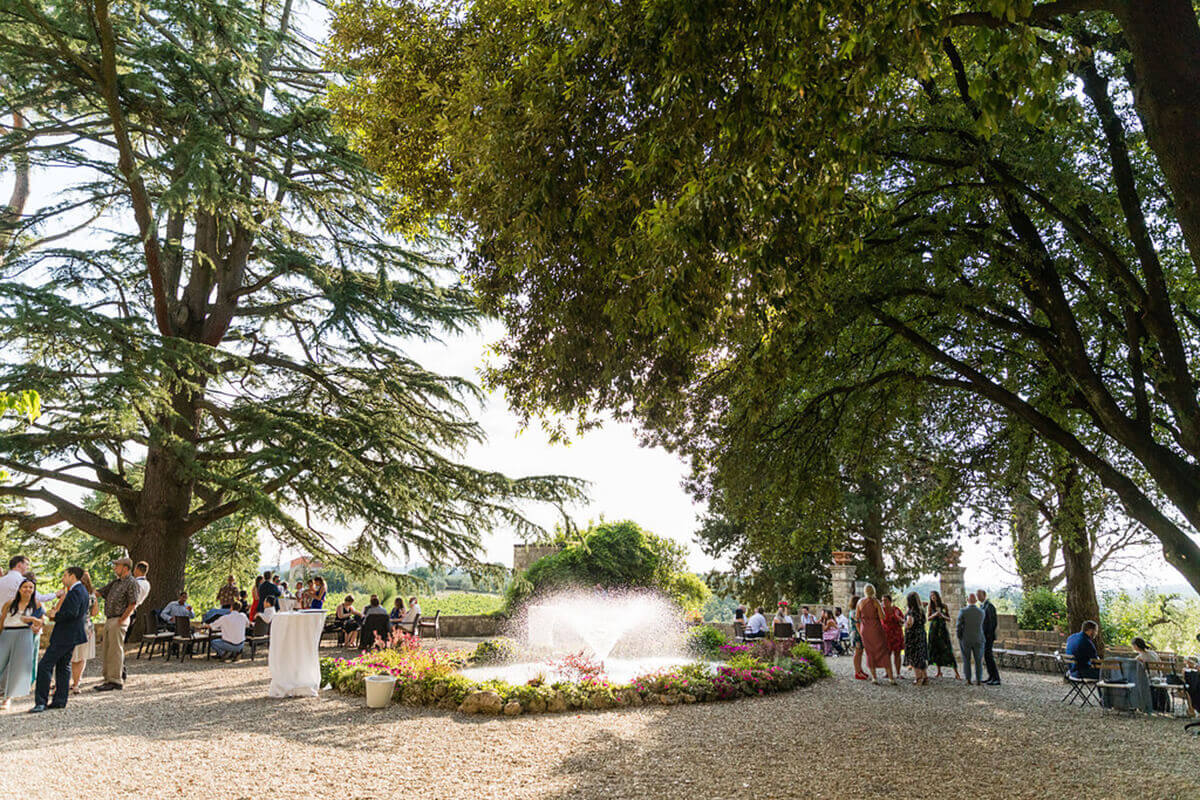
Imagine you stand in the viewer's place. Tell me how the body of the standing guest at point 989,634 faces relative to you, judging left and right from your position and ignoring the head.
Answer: facing to the left of the viewer

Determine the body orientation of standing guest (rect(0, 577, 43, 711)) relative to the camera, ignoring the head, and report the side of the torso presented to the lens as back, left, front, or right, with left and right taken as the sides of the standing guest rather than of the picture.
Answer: front

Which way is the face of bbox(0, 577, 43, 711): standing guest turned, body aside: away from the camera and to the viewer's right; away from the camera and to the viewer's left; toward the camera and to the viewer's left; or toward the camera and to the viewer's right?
toward the camera and to the viewer's right

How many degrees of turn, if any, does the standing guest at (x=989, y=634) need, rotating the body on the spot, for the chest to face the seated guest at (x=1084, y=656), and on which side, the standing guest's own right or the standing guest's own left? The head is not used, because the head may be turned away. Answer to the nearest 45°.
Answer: approximately 135° to the standing guest's own left

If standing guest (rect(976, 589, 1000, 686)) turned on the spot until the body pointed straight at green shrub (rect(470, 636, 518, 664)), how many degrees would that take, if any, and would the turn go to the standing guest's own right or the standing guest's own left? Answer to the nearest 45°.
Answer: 0° — they already face it
